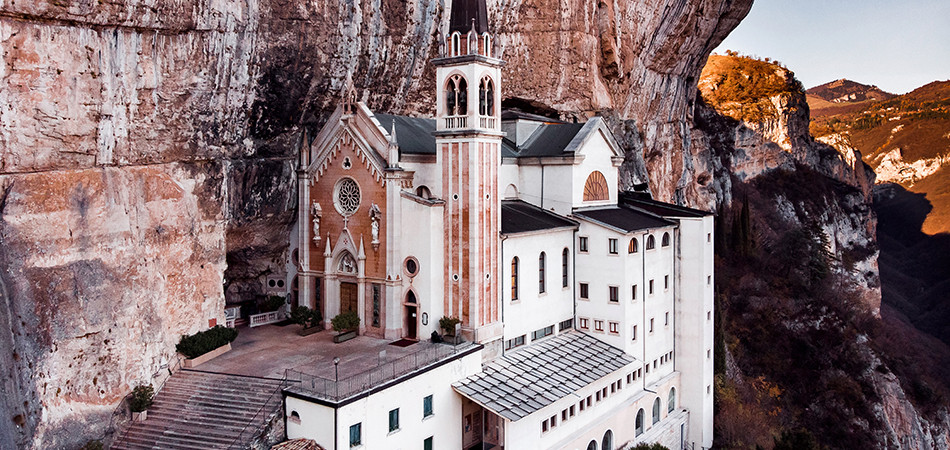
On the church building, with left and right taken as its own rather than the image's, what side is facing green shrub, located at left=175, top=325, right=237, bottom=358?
front

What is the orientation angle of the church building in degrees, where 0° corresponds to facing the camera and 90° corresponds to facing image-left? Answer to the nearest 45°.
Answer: approximately 45°

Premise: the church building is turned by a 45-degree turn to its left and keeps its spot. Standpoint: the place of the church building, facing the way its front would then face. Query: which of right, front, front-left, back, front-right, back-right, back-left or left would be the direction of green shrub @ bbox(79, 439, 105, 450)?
front-right

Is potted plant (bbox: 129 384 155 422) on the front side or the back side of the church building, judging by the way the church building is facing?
on the front side

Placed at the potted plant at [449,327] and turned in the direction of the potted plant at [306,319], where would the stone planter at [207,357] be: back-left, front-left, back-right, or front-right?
front-left

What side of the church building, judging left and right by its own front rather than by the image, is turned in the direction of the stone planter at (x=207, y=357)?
front

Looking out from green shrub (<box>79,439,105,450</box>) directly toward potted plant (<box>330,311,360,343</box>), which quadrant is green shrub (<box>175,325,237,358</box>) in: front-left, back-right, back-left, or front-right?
front-left
